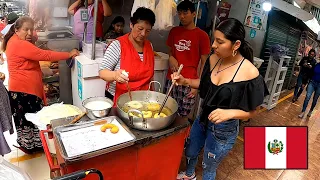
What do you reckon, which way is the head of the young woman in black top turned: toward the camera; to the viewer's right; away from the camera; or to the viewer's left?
to the viewer's left

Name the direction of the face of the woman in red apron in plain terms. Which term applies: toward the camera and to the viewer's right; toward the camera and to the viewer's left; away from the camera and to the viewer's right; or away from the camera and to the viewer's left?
toward the camera and to the viewer's right

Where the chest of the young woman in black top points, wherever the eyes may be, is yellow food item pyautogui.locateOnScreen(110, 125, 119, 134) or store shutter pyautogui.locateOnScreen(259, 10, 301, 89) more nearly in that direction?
the yellow food item

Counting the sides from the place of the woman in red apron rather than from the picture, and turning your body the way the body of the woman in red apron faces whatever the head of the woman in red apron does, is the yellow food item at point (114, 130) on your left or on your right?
on your right

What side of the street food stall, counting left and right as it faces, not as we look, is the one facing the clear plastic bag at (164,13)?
back

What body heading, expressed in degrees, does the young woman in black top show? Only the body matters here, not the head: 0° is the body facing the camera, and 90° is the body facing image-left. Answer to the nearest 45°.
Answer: approximately 45°

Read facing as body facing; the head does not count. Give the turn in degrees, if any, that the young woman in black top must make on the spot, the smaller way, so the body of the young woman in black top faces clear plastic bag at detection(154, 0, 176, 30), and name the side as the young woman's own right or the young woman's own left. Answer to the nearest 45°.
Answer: approximately 90° to the young woman's own right

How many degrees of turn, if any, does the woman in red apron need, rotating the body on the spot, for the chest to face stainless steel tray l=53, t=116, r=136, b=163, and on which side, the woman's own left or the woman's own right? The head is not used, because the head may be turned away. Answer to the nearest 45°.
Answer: approximately 45° to the woman's own right

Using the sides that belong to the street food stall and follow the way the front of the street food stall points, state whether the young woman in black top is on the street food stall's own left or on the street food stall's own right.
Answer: on the street food stall's own left

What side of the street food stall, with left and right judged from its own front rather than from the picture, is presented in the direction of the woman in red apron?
back

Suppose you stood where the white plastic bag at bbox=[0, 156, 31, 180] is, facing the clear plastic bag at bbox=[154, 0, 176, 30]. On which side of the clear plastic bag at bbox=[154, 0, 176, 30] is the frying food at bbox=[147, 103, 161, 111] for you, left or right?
right
